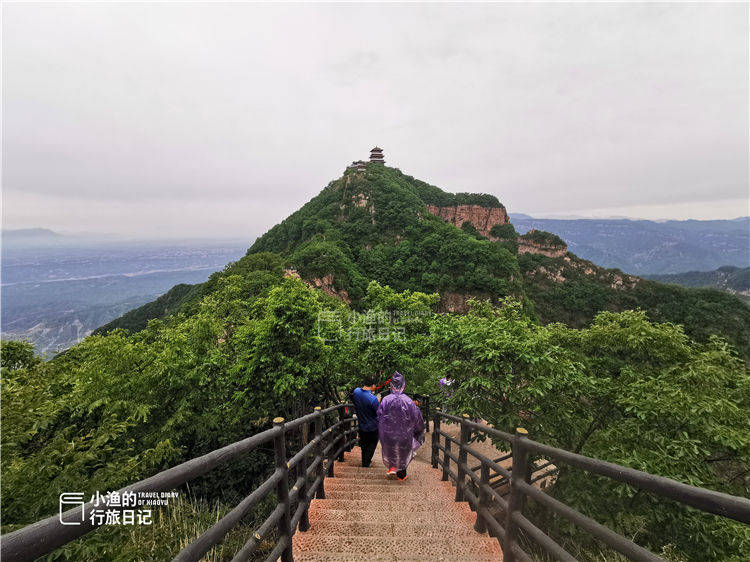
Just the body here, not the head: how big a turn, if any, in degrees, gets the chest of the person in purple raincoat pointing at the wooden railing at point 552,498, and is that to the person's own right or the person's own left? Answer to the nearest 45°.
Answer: approximately 180°

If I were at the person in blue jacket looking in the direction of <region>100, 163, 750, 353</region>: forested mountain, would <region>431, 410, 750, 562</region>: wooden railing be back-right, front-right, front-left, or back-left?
back-right

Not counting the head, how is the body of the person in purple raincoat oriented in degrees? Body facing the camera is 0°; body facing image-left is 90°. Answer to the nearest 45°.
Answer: approximately 180°

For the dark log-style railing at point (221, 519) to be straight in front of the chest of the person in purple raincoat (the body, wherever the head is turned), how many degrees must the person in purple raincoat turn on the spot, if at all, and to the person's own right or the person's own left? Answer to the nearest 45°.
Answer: approximately 180°

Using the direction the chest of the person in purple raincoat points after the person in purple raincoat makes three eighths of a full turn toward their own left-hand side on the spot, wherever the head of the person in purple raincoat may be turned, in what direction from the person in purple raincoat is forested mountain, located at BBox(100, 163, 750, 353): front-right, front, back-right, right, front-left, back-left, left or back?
back-right
